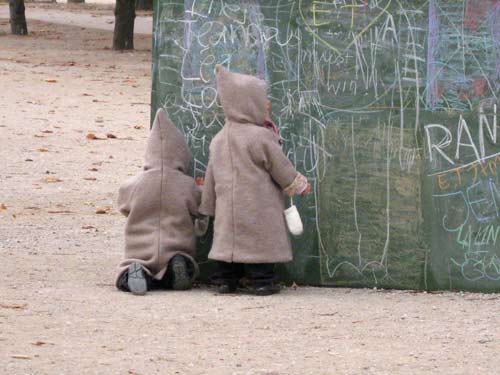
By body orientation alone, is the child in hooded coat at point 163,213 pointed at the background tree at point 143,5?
yes

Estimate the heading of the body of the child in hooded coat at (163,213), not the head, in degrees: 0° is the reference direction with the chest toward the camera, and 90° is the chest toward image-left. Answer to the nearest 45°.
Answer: approximately 180°

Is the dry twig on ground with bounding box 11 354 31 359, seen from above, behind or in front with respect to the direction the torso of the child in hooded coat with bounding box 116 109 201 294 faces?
behind

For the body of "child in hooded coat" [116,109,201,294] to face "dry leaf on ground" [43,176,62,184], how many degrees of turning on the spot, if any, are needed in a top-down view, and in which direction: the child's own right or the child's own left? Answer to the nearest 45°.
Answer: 0° — they already face it

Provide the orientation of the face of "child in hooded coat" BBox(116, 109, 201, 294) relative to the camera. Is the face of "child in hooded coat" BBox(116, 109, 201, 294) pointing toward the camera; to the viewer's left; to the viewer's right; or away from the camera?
away from the camera

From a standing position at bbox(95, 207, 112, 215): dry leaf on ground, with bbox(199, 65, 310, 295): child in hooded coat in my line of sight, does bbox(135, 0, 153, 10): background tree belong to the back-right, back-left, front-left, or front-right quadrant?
back-left

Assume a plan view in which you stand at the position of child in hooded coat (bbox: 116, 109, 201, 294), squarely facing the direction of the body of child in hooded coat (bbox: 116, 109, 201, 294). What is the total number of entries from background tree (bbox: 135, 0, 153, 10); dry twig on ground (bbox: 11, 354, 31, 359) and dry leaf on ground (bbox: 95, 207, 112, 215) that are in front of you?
2
